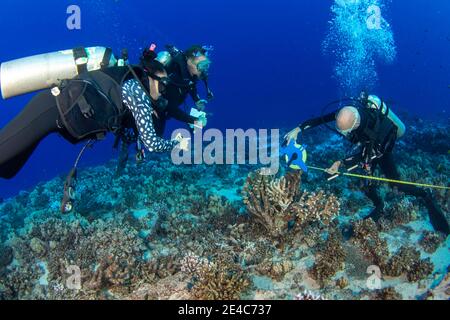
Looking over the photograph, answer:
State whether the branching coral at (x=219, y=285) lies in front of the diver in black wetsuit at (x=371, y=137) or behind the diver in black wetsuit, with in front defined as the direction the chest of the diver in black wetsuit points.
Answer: in front

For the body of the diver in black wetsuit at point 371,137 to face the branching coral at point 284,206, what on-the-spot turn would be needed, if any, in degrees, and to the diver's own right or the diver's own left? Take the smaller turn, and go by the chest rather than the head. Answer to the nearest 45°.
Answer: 0° — they already face it

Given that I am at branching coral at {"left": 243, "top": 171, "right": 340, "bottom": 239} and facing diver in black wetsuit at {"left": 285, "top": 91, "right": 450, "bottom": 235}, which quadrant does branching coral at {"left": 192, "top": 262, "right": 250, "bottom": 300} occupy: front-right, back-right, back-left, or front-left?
back-right

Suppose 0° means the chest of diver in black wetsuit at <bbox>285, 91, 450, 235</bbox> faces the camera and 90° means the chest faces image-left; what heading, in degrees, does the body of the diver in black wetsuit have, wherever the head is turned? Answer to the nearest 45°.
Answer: approximately 45°
